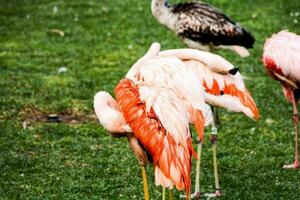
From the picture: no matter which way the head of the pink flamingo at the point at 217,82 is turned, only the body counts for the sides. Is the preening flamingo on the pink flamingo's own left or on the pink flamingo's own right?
on the pink flamingo's own left

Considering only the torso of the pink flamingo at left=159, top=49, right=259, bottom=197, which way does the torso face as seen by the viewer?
to the viewer's left

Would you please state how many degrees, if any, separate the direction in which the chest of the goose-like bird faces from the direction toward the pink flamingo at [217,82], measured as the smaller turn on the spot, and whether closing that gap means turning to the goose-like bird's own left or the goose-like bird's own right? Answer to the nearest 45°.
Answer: approximately 90° to the goose-like bird's own left

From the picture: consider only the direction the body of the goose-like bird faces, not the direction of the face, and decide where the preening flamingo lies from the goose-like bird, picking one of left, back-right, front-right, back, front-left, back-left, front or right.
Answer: left

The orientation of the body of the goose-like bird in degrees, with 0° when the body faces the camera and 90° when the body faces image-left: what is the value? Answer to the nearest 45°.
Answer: approximately 90°

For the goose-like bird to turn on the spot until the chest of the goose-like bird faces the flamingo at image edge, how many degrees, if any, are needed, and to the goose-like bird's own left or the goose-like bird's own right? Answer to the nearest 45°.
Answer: approximately 135° to the goose-like bird's own left
